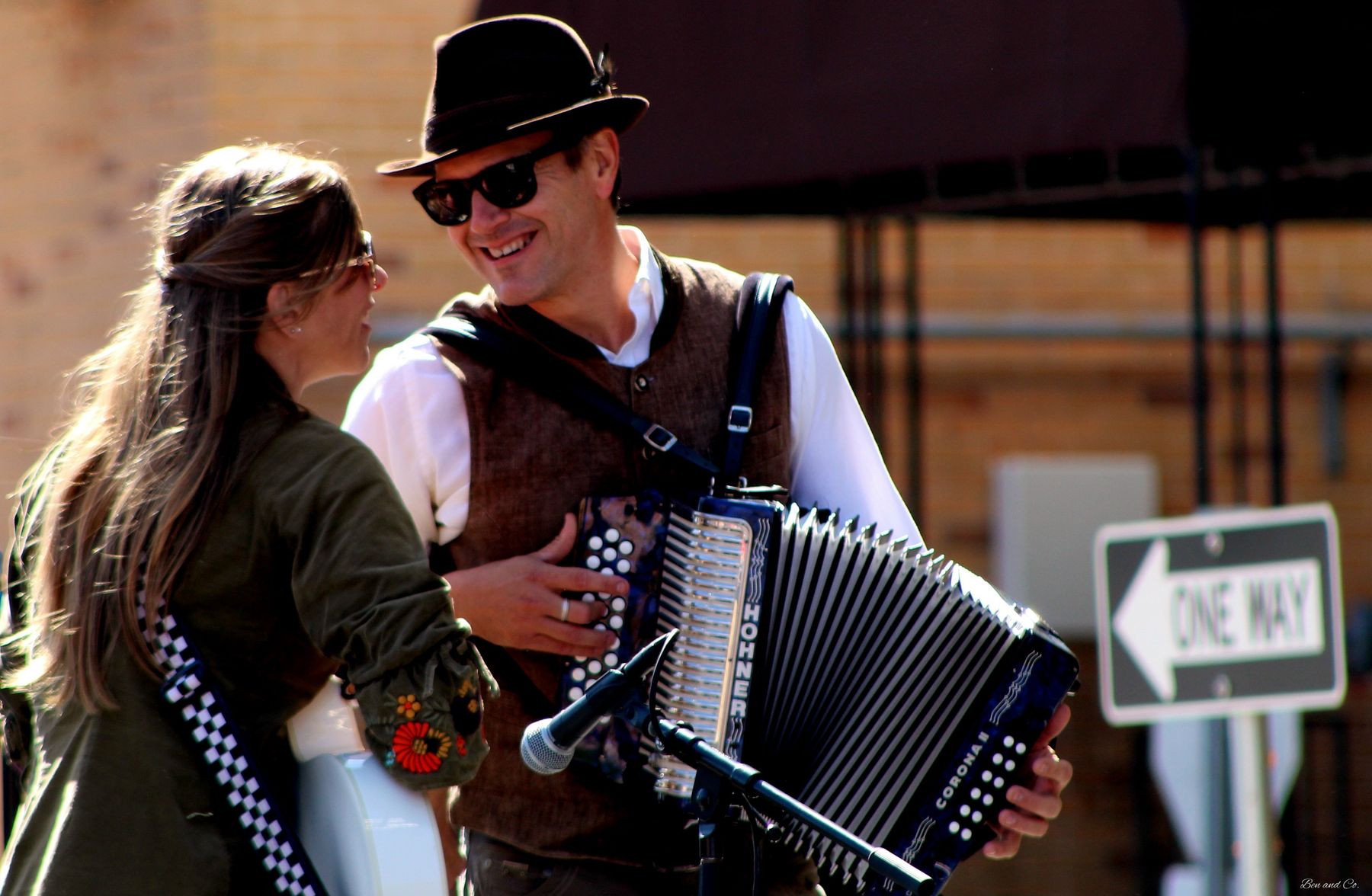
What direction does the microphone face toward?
to the viewer's left

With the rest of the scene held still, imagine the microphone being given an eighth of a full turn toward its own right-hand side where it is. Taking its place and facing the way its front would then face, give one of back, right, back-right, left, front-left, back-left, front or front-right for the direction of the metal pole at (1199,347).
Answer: right

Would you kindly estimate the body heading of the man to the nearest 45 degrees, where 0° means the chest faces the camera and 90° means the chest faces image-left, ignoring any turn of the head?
approximately 0°

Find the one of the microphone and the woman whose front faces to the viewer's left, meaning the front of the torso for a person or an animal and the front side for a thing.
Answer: the microphone

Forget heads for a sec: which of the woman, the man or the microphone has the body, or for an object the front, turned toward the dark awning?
the woman

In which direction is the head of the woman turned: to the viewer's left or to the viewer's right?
to the viewer's right

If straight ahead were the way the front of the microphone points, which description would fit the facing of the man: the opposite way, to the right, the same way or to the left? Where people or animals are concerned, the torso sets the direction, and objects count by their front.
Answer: to the left

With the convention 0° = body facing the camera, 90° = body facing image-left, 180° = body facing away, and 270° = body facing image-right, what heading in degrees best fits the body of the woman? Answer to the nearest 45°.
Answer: approximately 225°
